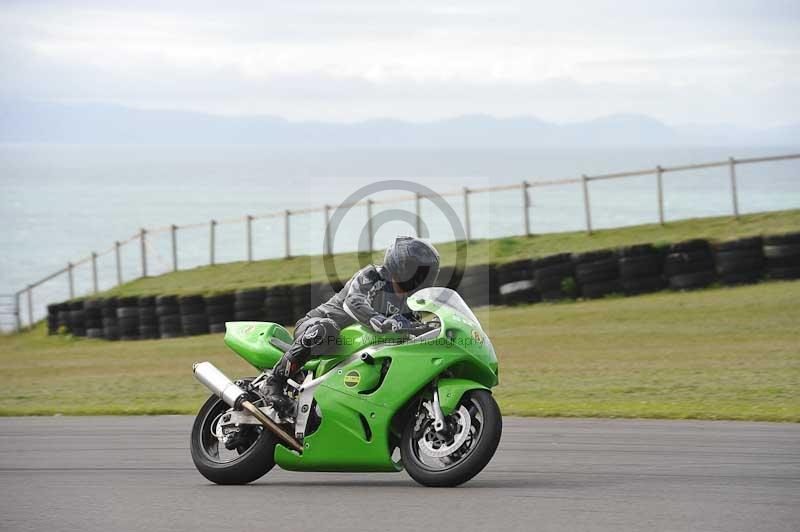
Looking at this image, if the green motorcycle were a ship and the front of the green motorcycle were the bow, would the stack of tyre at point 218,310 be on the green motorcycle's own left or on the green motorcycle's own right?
on the green motorcycle's own left

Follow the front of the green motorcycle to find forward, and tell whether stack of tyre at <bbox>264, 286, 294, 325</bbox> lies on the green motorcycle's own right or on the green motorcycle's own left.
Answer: on the green motorcycle's own left

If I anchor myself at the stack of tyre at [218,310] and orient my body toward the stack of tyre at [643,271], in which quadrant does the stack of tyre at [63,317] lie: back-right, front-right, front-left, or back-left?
back-left

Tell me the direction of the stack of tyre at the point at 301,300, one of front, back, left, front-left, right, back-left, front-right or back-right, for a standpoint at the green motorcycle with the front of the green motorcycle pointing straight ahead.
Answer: left

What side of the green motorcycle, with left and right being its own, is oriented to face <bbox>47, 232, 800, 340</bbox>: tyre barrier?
left

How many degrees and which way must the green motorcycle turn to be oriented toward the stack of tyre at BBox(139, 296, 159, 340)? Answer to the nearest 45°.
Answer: approximately 90° to its left

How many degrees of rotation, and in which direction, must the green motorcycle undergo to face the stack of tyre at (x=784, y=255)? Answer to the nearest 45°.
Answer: approximately 45° to its left

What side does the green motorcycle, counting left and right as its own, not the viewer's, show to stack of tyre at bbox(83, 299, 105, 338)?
left

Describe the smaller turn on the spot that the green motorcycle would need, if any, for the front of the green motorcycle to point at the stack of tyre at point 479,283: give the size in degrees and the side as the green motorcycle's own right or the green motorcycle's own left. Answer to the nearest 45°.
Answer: approximately 90° to the green motorcycle's own left

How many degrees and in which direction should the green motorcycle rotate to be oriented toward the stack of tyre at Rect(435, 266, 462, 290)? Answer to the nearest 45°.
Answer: approximately 90° to its left

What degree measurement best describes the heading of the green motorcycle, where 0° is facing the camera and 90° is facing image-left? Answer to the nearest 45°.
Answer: approximately 270°
